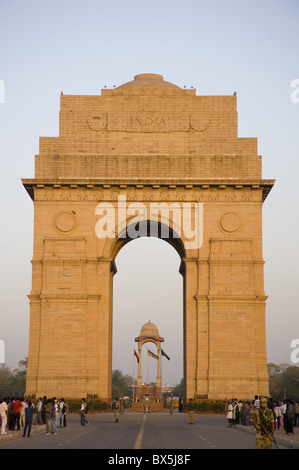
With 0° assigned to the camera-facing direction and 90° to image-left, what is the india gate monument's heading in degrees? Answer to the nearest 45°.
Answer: approximately 0°

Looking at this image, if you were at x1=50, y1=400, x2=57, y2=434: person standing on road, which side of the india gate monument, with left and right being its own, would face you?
front

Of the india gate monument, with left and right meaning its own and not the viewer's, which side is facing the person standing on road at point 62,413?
front
